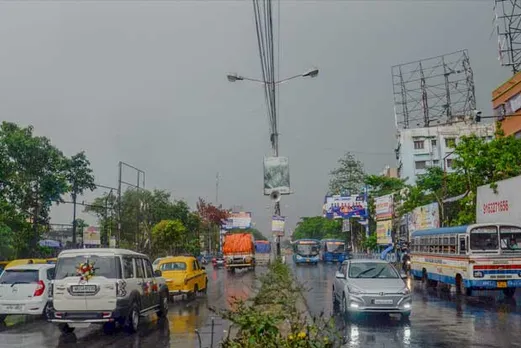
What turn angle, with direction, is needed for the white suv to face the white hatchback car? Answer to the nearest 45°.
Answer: approximately 90° to its left

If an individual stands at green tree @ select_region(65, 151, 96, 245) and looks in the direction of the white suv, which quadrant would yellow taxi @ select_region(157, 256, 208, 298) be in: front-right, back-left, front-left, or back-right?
front-left

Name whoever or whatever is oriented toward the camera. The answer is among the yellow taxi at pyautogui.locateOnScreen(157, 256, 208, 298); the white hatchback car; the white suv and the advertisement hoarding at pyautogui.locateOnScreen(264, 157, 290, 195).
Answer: the advertisement hoarding

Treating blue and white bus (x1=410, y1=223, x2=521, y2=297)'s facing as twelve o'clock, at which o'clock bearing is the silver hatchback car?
The silver hatchback car is roughly at 2 o'clock from the blue and white bus.

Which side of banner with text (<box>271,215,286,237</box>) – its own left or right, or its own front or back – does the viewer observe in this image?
front

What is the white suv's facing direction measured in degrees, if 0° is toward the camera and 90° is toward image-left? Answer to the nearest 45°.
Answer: approximately 225°

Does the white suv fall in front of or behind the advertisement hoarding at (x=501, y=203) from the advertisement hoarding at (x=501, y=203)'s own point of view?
in front

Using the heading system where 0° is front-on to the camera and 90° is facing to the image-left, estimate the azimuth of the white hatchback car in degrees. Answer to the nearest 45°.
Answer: approximately 225°

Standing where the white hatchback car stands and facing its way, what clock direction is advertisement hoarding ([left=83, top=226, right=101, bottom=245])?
The advertisement hoarding is roughly at 11 o'clock from the white hatchback car.

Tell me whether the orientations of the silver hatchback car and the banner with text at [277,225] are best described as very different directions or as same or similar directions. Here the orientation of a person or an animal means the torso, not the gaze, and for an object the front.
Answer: same or similar directions

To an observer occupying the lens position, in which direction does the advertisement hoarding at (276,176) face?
facing the viewer

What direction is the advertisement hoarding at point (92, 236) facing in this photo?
toward the camera

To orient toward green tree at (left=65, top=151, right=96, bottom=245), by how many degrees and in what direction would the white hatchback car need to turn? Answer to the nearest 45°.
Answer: approximately 45° to its left

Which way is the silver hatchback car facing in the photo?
toward the camera

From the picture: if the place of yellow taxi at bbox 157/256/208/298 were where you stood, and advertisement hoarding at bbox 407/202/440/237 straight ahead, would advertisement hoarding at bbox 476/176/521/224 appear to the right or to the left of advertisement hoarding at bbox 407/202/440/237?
right

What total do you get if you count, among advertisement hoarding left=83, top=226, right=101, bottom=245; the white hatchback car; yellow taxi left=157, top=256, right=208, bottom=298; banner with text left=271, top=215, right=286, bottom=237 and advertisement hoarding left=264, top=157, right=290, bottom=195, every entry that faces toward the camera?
3
